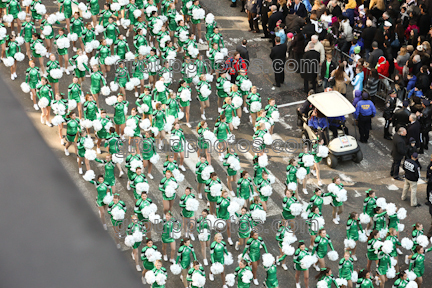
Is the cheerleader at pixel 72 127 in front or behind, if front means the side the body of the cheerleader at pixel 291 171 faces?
behind

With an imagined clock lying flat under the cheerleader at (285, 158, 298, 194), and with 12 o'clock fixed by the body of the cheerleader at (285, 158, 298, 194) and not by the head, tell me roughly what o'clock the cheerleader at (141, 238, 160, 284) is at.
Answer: the cheerleader at (141, 238, 160, 284) is roughly at 3 o'clock from the cheerleader at (285, 158, 298, 194).

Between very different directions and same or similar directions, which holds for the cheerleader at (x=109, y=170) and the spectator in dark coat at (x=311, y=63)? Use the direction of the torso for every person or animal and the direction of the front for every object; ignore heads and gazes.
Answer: very different directions

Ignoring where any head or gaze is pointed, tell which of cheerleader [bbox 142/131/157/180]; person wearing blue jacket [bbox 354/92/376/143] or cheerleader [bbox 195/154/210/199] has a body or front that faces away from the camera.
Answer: the person wearing blue jacket

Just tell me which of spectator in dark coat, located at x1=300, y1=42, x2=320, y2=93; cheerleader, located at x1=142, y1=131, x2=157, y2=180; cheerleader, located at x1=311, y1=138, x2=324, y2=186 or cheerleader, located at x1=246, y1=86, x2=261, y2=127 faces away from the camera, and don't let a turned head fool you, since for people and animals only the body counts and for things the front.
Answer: the spectator in dark coat

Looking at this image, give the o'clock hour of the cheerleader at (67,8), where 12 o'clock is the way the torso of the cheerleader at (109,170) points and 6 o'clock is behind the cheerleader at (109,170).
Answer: the cheerleader at (67,8) is roughly at 6 o'clock from the cheerleader at (109,170).

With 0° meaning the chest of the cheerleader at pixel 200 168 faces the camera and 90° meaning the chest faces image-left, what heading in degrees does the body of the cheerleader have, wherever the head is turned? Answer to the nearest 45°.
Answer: approximately 0°
